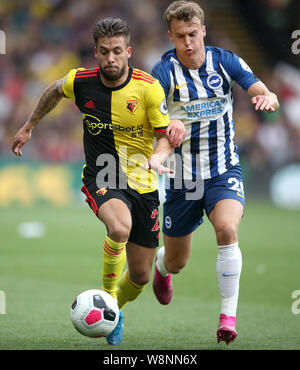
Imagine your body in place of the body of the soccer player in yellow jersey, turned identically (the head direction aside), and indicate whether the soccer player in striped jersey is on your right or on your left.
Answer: on your left

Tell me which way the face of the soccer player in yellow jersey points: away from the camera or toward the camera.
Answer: toward the camera

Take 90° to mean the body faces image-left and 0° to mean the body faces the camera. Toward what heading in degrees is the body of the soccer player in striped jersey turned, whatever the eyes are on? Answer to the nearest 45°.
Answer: approximately 0°

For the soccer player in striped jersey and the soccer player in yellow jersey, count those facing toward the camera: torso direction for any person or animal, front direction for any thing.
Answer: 2

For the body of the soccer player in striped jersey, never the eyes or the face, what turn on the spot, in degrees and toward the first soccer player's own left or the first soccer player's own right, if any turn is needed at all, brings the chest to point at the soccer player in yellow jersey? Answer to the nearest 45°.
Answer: approximately 45° to the first soccer player's own right

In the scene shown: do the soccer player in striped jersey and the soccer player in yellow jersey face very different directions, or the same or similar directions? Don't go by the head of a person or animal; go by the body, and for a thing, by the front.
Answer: same or similar directions

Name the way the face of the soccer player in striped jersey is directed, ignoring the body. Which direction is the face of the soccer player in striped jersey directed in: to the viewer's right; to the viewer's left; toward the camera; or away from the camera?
toward the camera

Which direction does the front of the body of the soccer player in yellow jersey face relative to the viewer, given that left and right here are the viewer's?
facing the viewer
